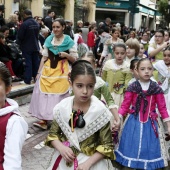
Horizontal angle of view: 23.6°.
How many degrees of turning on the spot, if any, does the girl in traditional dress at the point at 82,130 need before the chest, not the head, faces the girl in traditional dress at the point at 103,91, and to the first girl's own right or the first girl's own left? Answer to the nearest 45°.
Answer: approximately 180°

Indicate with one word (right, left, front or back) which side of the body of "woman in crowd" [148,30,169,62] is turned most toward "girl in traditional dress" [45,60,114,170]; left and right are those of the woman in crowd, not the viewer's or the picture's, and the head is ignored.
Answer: front

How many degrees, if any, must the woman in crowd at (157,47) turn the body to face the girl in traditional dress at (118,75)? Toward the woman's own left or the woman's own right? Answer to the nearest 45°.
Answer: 0° — they already face them

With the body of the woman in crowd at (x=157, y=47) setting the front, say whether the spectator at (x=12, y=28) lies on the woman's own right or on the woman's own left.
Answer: on the woman's own right

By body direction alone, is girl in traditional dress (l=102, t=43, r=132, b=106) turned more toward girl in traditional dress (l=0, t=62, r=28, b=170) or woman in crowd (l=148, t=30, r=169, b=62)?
the girl in traditional dress

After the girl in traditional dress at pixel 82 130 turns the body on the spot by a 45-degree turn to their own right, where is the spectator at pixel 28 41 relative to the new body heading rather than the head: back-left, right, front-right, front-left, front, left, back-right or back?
back-right

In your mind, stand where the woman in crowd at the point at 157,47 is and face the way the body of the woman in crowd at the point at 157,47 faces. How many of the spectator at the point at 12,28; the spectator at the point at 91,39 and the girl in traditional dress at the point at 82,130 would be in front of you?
1

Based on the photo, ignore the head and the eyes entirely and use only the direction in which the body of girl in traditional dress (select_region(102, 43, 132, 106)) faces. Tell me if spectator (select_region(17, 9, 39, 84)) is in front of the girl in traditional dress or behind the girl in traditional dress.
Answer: behind

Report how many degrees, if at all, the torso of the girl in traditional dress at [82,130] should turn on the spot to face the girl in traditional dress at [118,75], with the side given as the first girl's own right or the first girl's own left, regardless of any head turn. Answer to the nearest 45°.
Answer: approximately 180°

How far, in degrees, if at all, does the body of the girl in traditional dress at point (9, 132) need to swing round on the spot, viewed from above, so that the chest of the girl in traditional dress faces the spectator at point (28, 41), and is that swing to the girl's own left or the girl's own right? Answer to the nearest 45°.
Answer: approximately 135° to the girl's own right

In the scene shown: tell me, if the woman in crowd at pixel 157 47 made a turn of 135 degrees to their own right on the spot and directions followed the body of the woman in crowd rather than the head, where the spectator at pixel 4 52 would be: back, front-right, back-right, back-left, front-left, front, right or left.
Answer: front-left
